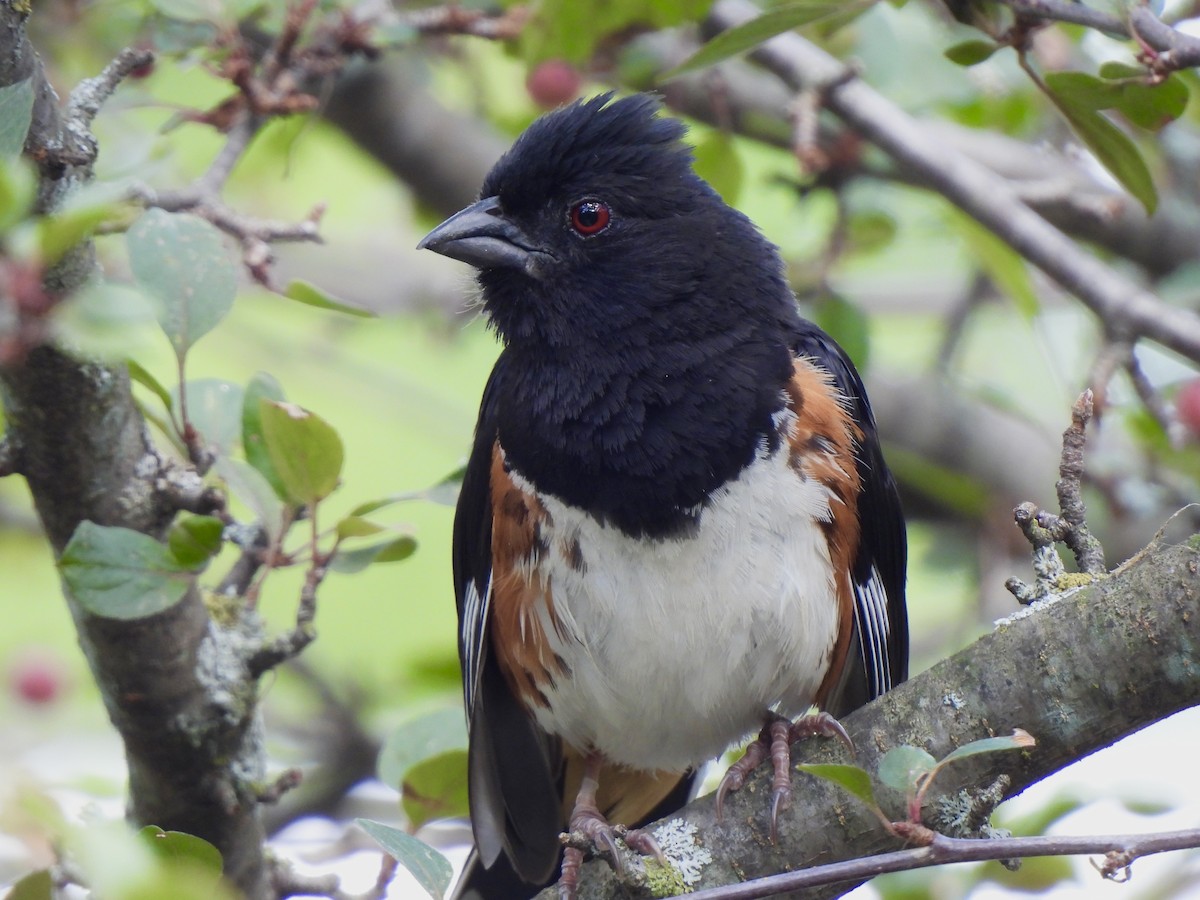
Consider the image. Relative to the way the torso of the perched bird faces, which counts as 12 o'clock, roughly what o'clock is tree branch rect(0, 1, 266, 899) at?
The tree branch is roughly at 2 o'clock from the perched bird.

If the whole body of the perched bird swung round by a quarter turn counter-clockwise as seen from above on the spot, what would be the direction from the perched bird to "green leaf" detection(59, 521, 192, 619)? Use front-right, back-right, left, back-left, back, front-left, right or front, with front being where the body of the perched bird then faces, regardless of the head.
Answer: back-right

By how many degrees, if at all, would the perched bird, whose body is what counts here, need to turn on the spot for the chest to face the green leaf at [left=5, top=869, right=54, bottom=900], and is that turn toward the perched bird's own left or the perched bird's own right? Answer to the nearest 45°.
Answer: approximately 45° to the perched bird's own right

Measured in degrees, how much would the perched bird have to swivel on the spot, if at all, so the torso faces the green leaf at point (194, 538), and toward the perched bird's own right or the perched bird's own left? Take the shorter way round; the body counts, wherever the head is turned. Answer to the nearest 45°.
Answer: approximately 45° to the perched bird's own right

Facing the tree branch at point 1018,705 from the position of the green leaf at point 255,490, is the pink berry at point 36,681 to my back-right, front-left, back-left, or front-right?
back-left

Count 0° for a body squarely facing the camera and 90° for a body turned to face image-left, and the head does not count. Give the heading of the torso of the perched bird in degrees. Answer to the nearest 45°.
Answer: approximately 0°

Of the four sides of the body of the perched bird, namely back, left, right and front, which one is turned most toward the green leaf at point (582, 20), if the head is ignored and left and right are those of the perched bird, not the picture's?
back
